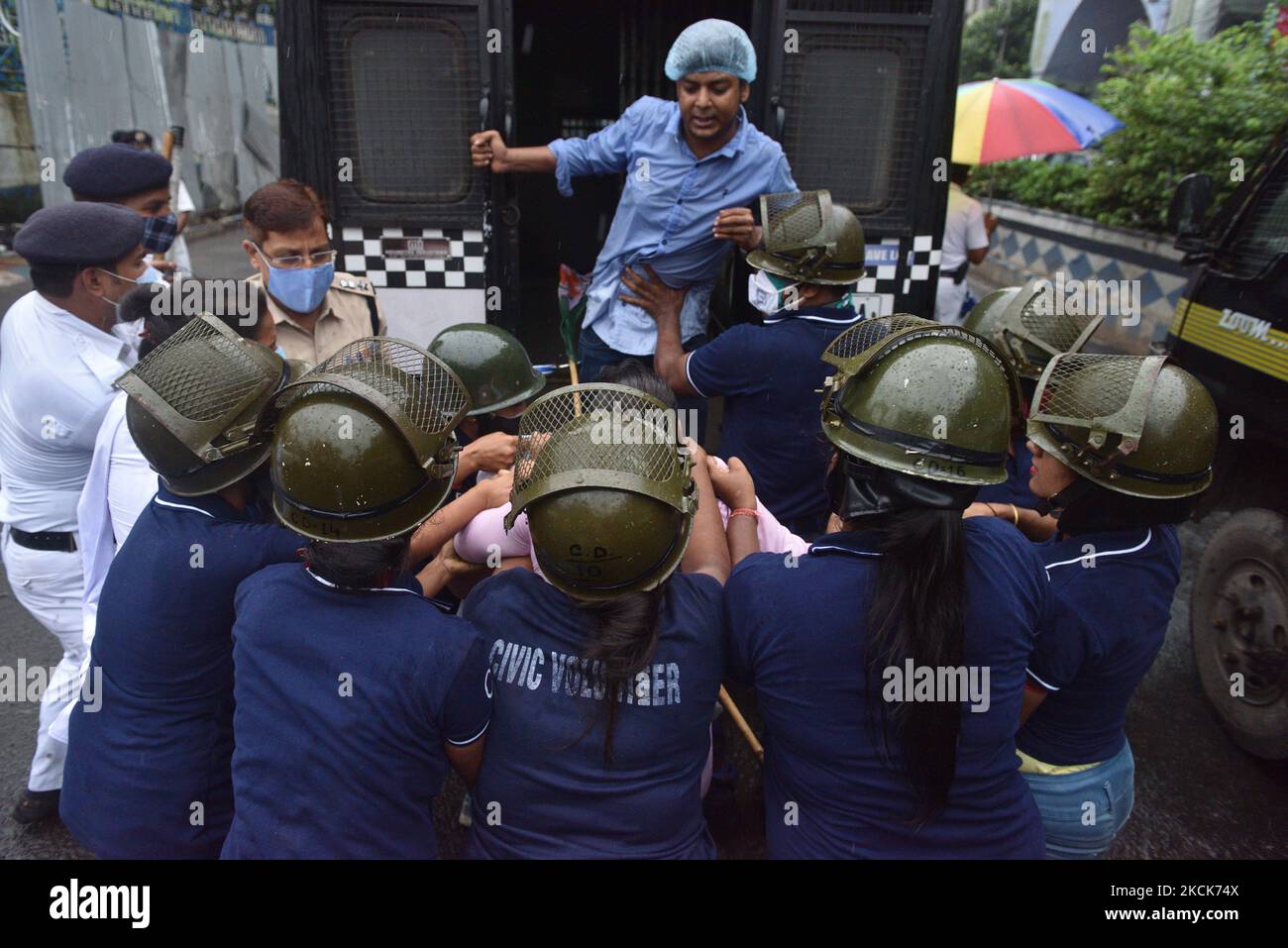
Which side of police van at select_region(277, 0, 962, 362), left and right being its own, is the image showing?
back

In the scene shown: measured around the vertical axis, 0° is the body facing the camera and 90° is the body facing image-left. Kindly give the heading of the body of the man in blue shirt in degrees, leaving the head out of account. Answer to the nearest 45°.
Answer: approximately 0°

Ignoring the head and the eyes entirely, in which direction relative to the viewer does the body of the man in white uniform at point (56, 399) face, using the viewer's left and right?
facing away from the viewer and to the right of the viewer

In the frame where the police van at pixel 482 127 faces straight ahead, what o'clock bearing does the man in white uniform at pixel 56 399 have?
The man in white uniform is roughly at 7 o'clock from the police van.

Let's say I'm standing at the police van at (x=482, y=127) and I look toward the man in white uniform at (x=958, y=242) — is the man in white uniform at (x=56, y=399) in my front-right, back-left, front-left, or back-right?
back-right

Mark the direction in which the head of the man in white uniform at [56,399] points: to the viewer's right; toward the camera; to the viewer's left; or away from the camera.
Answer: to the viewer's right

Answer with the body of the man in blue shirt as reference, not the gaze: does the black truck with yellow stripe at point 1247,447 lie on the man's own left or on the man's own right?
on the man's own left

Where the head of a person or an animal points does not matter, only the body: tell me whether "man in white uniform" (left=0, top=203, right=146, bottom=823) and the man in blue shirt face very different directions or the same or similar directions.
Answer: very different directions

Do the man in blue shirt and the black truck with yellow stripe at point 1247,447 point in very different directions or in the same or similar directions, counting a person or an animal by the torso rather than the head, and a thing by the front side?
very different directions
